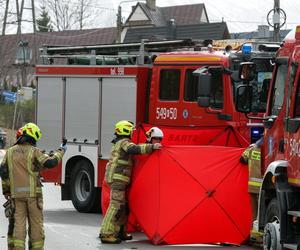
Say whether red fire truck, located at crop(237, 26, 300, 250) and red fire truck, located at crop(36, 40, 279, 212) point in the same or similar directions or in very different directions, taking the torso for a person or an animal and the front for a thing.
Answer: very different directions

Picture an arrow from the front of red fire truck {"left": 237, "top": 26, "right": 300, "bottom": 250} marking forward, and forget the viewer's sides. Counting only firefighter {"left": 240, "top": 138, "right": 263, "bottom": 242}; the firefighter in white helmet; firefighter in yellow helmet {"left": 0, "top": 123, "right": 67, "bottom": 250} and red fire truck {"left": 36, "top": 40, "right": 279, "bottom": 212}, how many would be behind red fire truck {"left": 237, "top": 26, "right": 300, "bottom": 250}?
0

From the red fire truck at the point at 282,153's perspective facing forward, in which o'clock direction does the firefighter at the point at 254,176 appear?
The firefighter is roughly at 1 o'clock from the red fire truck.

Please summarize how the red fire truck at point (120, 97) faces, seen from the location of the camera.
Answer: facing the viewer and to the right of the viewer

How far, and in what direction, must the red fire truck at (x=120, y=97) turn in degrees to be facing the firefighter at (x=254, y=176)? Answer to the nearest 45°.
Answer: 0° — it already faces them

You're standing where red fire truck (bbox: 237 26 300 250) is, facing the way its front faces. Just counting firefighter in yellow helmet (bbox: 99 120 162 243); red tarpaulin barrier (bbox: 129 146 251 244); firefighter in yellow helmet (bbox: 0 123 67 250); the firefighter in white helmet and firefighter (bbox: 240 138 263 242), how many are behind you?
0
